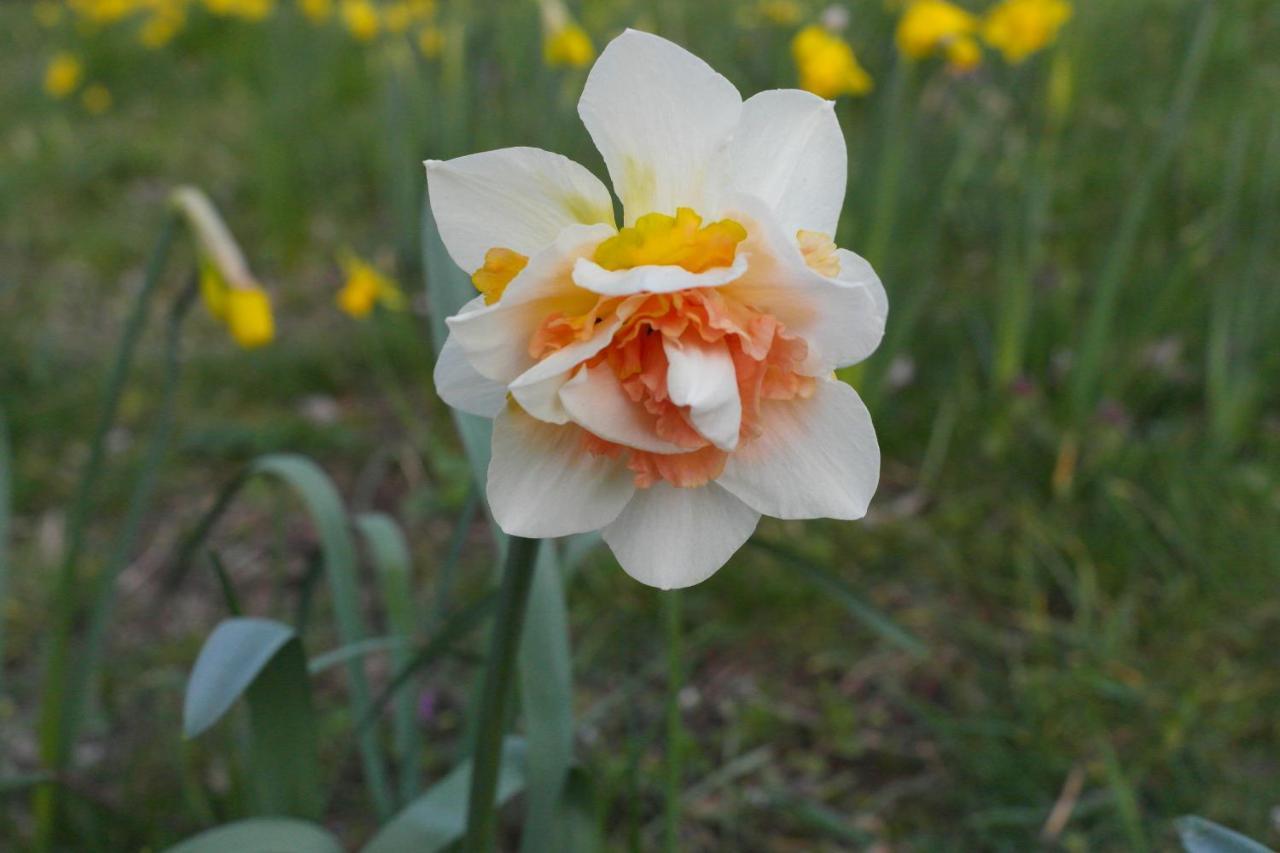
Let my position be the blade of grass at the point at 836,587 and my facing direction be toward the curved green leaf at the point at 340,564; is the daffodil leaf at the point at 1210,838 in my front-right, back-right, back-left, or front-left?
back-left

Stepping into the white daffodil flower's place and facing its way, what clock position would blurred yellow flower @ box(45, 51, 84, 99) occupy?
The blurred yellow flower is roughly at 5 o'clock from the white daffodil flower.

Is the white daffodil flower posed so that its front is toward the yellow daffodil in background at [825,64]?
no

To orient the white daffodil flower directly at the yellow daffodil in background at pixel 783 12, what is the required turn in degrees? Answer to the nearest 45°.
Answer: approximately 180°

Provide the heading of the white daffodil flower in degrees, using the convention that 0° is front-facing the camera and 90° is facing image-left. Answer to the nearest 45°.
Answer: approximately 0°

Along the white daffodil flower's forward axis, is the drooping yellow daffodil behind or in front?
behind

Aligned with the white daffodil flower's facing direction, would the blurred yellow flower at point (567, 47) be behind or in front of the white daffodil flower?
behind

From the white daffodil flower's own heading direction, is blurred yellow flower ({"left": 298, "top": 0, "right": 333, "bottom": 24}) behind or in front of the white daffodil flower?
behind

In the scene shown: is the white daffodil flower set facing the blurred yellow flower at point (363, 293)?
no
